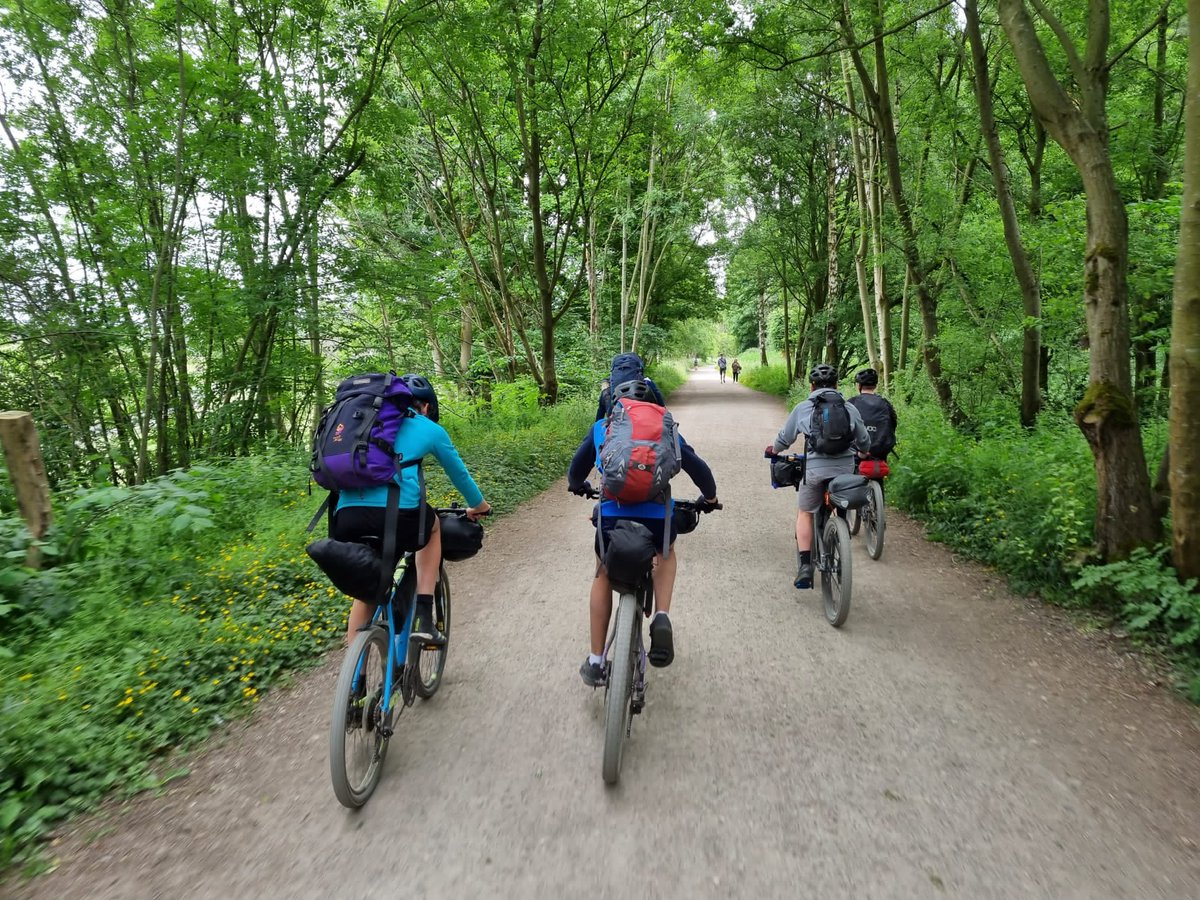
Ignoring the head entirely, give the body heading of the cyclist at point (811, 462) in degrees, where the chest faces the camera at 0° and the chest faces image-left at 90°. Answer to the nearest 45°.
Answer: approximately 180°

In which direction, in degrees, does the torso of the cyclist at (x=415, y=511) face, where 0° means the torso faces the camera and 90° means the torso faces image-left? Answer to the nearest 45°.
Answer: approximately 225°

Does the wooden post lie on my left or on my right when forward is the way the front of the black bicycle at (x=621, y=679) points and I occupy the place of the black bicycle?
on my left

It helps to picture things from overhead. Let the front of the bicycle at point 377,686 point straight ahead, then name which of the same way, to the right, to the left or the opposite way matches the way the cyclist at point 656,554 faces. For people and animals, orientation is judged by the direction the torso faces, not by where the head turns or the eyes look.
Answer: the same way

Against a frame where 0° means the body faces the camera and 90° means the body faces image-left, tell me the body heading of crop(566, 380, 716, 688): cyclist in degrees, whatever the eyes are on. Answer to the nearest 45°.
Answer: approximately 180°

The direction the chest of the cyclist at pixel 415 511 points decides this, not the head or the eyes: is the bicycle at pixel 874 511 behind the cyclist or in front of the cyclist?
in front

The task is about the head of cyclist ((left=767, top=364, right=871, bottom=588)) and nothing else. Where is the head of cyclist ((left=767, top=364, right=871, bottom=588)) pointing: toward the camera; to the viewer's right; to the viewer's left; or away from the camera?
away from the camera

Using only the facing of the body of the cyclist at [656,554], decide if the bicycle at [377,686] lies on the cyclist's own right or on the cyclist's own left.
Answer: on the cyclist's own left

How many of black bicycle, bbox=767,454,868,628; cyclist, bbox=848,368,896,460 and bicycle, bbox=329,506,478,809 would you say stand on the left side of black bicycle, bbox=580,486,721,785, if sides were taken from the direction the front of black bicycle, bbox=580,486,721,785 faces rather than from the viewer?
1

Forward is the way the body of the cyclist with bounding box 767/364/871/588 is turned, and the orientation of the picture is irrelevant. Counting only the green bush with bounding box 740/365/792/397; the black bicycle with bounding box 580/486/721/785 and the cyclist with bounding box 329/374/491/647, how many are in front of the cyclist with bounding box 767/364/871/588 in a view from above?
1

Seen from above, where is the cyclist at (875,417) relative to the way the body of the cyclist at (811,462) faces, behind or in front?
in front

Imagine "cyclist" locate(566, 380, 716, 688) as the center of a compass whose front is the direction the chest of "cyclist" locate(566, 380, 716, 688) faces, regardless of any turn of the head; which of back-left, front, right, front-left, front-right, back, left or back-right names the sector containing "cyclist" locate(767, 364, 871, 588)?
front-right

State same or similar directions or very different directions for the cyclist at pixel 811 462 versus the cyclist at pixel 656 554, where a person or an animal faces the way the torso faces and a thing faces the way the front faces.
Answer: same or similar directions

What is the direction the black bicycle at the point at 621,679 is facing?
away from the camera

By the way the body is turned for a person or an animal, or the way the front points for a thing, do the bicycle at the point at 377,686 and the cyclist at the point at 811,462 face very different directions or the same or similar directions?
same or similar directions

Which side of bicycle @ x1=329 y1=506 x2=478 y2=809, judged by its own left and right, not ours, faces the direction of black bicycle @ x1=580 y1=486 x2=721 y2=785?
right

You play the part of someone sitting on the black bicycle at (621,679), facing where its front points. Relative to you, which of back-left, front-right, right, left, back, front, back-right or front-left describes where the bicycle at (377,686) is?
left

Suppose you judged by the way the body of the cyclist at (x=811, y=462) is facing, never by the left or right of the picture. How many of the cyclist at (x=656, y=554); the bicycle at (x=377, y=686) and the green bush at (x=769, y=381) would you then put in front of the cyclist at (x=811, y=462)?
1

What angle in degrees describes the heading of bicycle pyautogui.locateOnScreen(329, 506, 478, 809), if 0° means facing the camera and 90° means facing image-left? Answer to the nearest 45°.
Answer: approximately 225°
